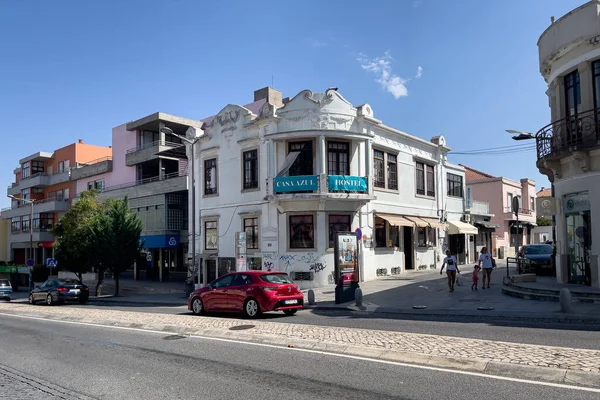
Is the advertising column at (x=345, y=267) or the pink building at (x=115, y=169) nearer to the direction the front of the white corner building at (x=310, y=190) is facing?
the advertising column

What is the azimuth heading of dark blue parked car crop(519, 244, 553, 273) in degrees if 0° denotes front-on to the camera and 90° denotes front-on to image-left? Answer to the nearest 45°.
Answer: approximately 0°

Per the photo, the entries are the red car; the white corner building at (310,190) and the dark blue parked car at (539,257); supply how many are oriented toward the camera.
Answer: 2

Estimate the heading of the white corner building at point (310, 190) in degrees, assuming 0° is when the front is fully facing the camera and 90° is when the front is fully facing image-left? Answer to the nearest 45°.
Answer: approximately 0°

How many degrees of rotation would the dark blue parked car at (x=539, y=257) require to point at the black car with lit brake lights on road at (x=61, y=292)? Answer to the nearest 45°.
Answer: approximately 90° to its right

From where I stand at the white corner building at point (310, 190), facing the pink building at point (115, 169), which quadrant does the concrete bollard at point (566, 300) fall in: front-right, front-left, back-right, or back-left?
back-left
